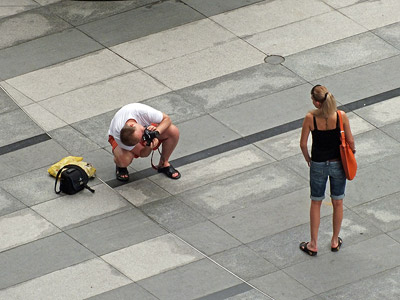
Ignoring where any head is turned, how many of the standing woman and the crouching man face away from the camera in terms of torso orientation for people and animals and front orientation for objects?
1

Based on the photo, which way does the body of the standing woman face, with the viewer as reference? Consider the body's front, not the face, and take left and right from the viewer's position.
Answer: facing away from the viewer

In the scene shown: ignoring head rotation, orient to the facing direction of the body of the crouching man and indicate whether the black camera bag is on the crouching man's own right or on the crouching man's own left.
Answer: on the crouching man's own right

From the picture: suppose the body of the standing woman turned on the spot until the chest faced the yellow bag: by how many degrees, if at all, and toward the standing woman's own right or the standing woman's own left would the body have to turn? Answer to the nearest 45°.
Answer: approximately 90° to the standing woman's own left

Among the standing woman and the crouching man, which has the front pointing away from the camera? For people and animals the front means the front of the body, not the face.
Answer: the standing woman

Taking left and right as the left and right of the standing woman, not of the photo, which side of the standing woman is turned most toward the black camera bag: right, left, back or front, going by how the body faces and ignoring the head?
left
